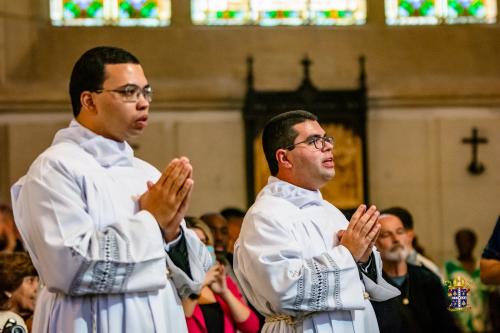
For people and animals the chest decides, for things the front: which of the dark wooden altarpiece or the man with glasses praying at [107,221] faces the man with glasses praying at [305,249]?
the dark wooden altarpiece

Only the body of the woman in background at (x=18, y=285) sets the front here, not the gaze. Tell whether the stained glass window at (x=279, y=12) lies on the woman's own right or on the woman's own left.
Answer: on the woman's own left

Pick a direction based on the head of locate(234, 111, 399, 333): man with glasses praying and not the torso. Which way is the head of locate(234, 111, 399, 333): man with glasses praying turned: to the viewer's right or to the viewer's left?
to the viewer's right

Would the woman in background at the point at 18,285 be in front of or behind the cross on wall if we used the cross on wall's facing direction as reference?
in front

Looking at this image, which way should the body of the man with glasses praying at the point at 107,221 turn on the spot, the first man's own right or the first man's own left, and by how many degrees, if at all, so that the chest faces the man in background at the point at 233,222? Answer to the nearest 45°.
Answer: approximately 135° to the first man's own left

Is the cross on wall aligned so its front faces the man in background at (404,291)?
yes

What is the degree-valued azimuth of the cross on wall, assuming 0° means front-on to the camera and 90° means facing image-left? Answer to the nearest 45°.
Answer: approximately 0°

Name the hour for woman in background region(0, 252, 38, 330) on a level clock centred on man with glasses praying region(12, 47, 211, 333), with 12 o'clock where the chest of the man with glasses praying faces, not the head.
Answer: The woman in background is roughly at 7 o'clock from the man with glasses praying.

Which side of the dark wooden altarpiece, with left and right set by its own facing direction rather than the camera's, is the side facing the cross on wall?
left

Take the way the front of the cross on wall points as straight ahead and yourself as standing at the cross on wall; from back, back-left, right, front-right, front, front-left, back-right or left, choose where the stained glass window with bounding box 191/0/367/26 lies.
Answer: right
